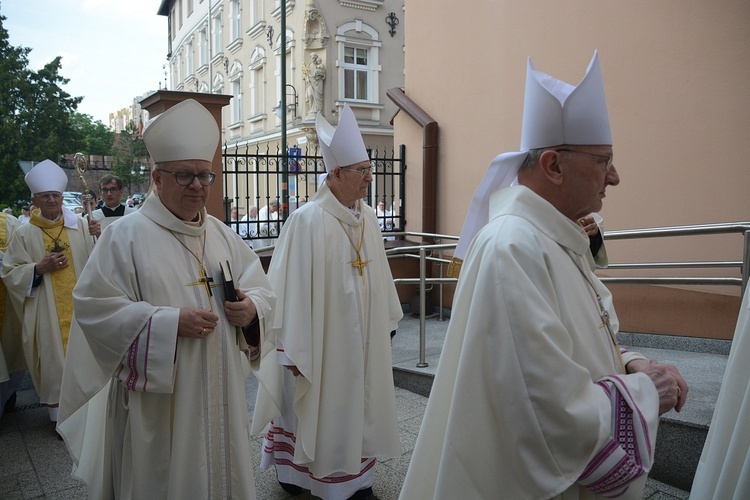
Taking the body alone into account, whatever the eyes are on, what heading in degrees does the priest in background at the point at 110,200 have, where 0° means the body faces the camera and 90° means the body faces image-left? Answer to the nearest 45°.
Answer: approximately 0°

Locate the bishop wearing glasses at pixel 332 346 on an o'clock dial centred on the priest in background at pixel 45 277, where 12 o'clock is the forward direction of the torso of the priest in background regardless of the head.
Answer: The bishop wearing glasses is roughly at 11 o'clock from the priest in background.

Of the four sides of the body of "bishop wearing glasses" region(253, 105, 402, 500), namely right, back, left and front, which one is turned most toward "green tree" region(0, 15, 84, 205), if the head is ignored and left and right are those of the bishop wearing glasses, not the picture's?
back

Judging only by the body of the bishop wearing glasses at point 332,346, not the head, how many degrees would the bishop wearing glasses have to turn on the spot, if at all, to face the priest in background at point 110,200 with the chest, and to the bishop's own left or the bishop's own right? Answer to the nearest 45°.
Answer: approximately 180°

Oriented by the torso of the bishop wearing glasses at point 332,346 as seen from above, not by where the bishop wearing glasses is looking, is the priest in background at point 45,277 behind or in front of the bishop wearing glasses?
behind

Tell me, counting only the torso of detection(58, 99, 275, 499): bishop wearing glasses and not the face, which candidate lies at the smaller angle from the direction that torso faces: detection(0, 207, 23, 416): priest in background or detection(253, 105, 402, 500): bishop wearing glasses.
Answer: the bishop wearing glasses

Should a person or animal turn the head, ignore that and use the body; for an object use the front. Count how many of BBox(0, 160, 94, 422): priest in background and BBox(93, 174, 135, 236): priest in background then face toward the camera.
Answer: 2

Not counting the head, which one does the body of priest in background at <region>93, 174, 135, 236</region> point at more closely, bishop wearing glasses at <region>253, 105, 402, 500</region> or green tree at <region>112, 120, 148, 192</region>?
the bishop wearing glasses

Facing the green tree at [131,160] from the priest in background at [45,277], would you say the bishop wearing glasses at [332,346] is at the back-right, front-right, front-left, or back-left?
back-right
